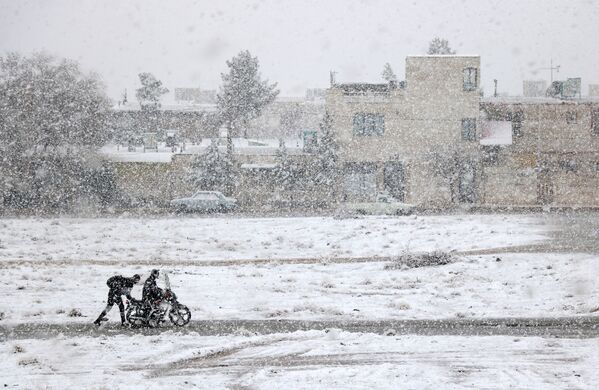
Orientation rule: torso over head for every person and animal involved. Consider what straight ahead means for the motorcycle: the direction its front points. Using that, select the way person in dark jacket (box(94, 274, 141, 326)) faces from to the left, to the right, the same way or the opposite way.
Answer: the same way

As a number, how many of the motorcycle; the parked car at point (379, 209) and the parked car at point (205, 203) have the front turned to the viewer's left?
1

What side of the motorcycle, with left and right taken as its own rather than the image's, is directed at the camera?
right

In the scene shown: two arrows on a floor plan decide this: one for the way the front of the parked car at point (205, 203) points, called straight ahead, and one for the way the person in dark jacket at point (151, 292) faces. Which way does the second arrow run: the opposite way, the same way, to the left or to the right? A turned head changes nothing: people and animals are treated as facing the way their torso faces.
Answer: the opposite way

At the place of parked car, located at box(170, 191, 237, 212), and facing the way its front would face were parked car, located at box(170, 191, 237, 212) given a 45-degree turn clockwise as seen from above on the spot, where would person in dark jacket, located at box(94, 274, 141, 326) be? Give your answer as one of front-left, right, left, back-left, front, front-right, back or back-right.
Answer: back-left

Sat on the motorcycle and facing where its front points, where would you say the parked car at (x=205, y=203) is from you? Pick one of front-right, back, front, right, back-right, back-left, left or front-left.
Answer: left

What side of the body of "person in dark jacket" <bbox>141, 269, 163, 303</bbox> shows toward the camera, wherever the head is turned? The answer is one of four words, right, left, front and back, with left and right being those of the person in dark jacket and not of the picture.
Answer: right

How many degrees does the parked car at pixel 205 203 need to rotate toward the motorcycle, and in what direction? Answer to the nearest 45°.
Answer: approximately 90° to its left

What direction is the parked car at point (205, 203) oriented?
to the viewer's left

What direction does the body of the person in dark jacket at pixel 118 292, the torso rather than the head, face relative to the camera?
to the viewer's right

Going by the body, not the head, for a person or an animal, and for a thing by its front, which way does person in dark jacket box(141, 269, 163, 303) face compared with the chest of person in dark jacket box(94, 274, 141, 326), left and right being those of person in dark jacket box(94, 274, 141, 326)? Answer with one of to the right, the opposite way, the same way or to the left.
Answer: the same way

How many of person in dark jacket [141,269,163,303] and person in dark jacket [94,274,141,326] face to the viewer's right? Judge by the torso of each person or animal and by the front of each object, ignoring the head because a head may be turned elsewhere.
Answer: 2
